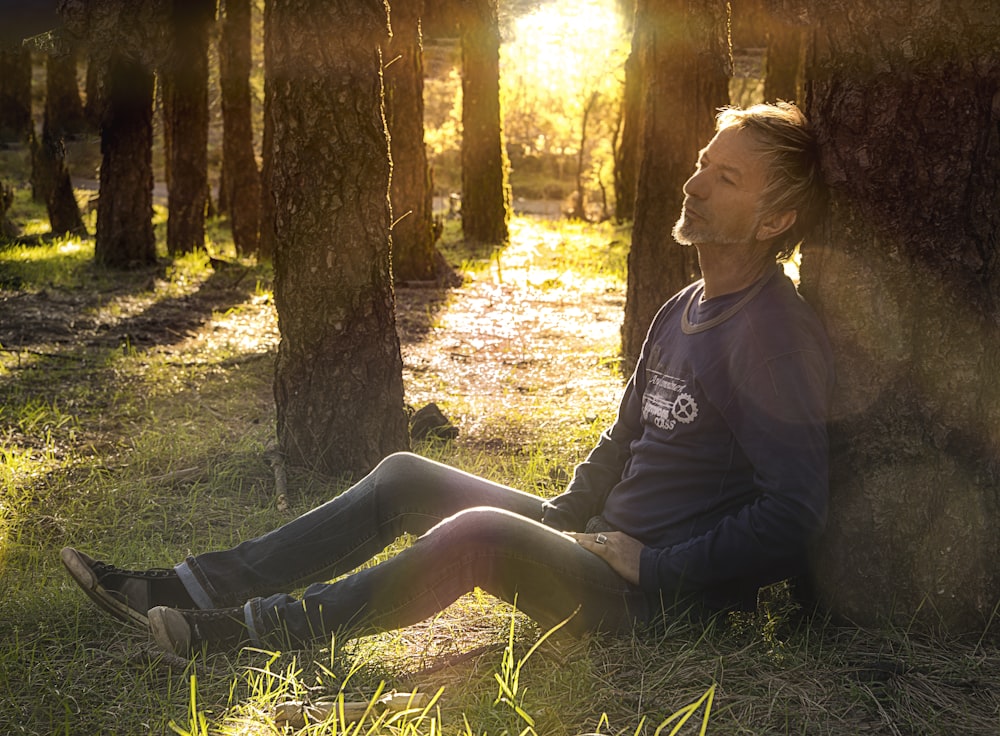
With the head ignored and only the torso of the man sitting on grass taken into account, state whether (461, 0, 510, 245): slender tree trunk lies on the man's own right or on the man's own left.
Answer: on the man's own right

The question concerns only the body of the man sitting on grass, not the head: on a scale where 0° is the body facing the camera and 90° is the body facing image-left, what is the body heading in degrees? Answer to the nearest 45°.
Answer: approximately 45°

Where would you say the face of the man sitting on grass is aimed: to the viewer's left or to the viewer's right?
to the viewer's left
